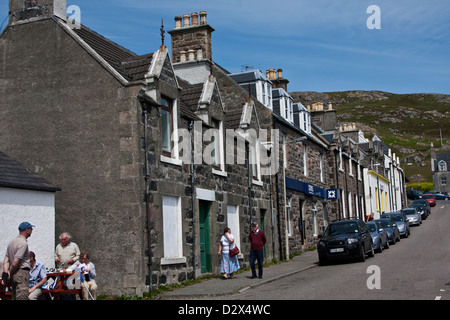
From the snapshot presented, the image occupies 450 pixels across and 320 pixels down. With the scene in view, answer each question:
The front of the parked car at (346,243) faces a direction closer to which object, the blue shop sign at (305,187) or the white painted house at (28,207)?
the white painted house

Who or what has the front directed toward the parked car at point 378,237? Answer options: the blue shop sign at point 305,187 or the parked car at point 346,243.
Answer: the blue shop sign

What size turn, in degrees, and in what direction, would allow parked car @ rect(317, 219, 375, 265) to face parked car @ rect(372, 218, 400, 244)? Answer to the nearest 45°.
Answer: approximately 135° to its right

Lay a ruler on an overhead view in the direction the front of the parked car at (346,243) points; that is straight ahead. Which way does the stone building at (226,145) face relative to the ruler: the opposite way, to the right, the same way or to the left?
to the left

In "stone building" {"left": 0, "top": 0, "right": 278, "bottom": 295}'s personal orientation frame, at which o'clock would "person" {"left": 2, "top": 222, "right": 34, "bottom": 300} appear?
The person is roughly at 2 o'clock from the stone building.

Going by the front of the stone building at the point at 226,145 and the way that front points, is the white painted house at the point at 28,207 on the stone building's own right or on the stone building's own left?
on the stone building's own right

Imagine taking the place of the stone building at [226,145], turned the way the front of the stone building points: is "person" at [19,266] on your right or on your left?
on your right

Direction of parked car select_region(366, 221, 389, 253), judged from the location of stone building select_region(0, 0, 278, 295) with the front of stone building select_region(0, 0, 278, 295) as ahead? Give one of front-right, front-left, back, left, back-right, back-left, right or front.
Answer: left

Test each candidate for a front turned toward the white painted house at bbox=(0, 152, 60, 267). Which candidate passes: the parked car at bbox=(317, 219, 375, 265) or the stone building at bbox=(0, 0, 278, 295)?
the parked car

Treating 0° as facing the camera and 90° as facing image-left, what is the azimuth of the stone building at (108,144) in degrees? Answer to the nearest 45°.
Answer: approximately 315°
